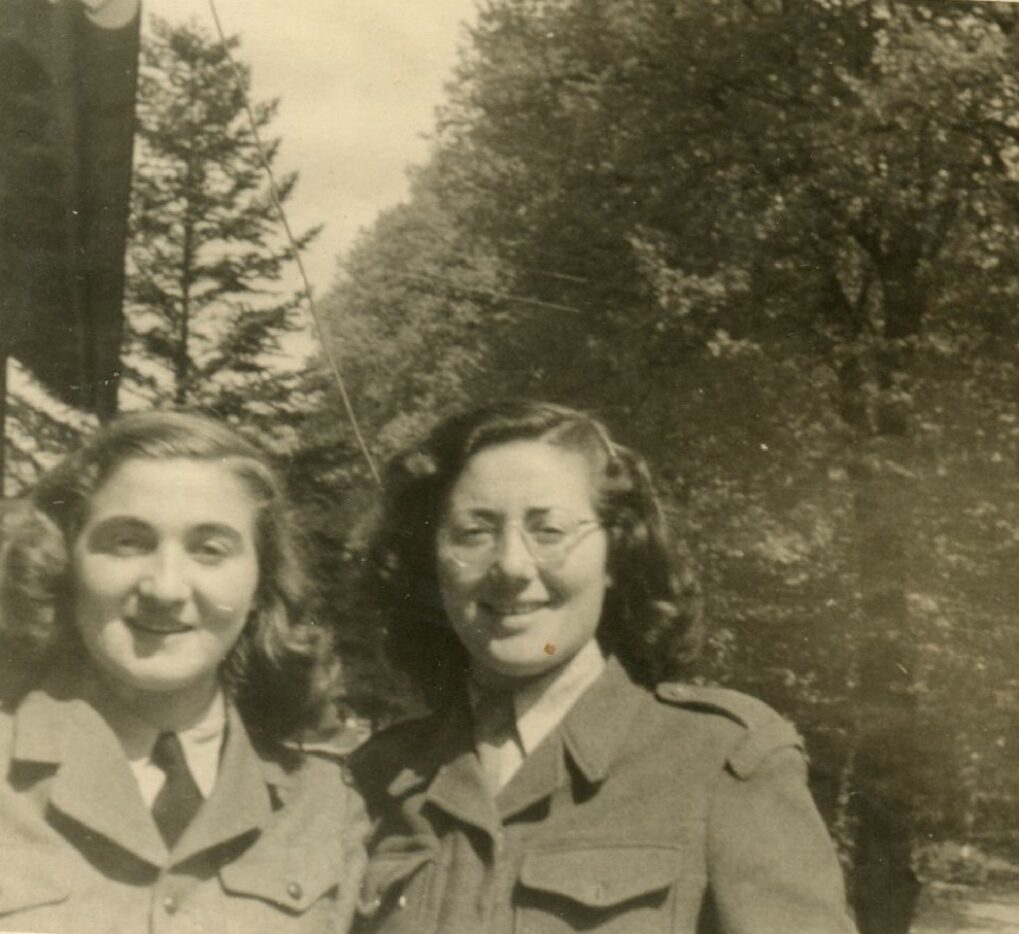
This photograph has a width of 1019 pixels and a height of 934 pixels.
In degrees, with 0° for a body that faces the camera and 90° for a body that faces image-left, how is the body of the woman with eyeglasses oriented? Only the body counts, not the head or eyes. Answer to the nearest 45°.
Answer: approximately 45°

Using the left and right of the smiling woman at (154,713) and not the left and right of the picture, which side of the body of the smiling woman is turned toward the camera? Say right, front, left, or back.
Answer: front

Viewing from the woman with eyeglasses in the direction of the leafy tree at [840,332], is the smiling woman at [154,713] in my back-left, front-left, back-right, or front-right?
back-left

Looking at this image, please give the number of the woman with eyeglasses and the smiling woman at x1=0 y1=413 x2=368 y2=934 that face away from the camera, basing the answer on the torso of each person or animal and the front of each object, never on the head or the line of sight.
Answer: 0

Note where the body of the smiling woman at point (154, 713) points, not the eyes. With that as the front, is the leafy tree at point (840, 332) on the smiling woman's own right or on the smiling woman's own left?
on the smiling woman's own left
